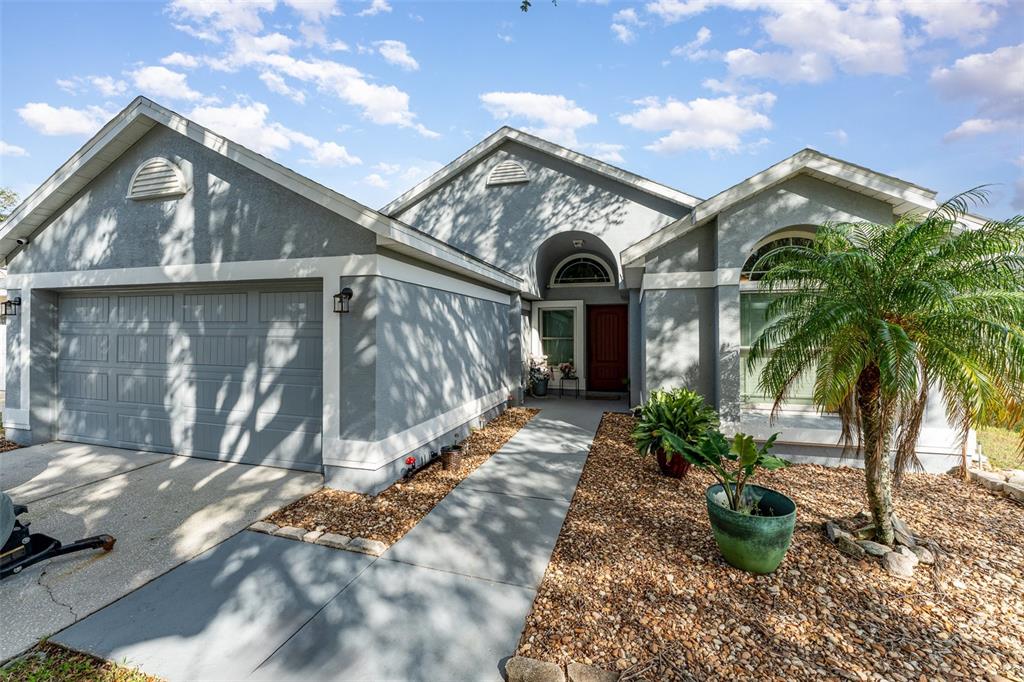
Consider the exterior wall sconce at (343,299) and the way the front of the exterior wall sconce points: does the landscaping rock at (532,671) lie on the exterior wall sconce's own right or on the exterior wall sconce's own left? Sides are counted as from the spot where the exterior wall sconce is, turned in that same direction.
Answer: on the exterior wall sconce's own left

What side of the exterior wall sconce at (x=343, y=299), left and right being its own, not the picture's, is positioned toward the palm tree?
left

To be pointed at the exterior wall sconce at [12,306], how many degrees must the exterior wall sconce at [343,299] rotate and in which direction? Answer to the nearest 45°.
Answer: approximately 90° to its right

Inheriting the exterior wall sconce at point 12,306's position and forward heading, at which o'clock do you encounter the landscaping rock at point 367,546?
The landscaping rock is roughly at 10 o'clock from the exterior wall sconce.

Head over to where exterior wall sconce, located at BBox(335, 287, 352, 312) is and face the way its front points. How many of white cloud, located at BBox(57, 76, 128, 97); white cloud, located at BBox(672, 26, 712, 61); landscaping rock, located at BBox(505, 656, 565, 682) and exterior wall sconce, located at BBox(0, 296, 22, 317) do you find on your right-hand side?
2
